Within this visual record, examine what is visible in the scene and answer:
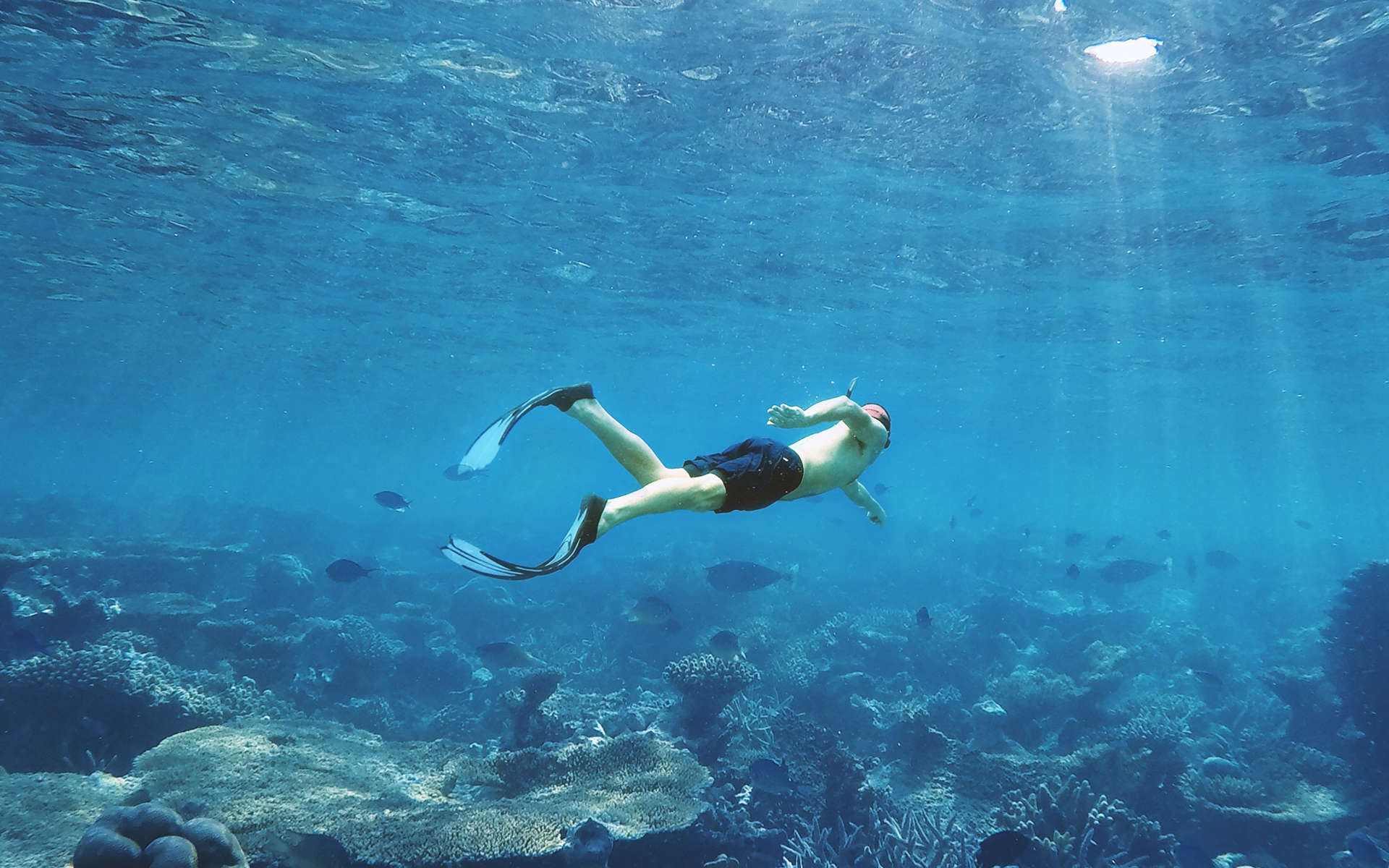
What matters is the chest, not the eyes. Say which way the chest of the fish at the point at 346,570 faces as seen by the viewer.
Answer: to the viewer's left

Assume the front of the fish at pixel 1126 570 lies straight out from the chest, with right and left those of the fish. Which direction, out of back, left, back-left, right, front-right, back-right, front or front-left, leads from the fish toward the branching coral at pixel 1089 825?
left

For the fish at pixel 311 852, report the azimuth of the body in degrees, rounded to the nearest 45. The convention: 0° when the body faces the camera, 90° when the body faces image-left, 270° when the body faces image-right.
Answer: approximately 90°

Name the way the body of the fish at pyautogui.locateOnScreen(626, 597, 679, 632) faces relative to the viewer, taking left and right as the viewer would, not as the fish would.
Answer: facing to the left of the viewer

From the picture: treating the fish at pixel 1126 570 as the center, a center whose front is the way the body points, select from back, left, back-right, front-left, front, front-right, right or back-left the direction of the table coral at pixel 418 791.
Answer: left

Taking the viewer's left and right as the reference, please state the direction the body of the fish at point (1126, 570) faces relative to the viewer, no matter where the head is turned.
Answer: facing to the left of the viewer
